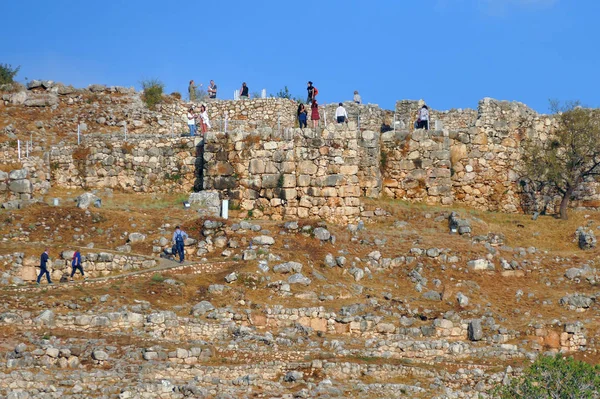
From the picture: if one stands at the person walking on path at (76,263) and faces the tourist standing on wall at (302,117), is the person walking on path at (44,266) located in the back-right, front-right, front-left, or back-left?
back-left

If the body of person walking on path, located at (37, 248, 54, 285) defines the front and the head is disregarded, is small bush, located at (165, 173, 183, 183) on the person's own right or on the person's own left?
on the person's own left

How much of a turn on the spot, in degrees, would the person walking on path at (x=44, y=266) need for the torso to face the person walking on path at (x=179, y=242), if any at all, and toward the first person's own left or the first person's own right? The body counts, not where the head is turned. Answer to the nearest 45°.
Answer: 0° — they already face them

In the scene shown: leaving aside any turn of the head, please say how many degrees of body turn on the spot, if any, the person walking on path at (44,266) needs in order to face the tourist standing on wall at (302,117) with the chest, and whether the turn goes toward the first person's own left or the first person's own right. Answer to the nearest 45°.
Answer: approximately 45° to the first person's own left

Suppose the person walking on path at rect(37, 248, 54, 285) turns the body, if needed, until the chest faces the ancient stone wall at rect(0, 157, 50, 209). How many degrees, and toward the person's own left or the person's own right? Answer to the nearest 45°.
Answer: approximately 90° to the person's own left
